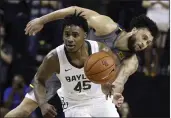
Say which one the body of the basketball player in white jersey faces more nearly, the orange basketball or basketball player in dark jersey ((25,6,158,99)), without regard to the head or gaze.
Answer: the orange basketball

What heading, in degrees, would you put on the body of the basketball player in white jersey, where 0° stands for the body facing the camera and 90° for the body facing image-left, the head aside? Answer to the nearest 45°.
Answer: approximately 0°

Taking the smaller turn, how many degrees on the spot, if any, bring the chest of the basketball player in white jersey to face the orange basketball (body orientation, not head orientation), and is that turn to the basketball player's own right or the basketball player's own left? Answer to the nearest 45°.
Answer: approximately 45° to the basketball player's own left

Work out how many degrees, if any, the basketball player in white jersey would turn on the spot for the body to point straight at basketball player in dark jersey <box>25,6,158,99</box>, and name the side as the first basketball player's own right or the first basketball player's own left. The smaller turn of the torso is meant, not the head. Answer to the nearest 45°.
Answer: approximately 135° to the first basketball player's own left
